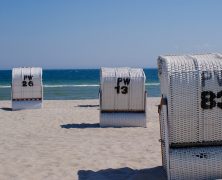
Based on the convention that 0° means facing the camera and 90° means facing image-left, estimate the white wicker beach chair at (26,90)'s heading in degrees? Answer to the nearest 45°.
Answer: approximately 180°

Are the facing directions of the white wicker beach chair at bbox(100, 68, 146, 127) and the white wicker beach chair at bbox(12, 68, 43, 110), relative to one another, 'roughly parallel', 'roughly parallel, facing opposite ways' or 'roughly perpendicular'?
roughly parallel

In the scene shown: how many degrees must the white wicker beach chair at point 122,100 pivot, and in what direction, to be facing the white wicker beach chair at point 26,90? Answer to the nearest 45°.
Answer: approximately 45° to its left

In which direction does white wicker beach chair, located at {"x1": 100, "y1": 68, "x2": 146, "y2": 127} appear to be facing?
away from the camera

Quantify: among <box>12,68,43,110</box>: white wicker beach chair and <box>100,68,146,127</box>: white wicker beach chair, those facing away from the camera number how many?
2

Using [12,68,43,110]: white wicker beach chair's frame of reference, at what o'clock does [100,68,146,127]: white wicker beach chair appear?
[100,68,146,127]: white wicker beach chair is roughly at 5 o'clock from [12,68,43,110]: white wicker beach chair.
